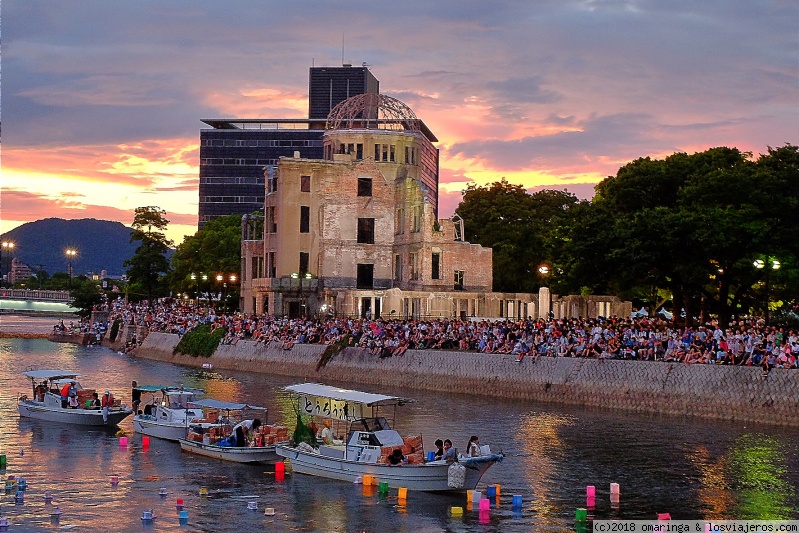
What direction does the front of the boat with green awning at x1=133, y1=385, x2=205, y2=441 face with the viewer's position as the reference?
facing the viewer and to the right of the viewer

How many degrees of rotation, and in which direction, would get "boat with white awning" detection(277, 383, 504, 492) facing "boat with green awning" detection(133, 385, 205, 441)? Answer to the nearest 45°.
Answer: approximately 180°

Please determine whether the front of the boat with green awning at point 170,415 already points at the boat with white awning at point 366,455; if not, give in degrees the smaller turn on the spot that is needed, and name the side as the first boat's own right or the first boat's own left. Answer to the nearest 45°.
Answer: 0° — it already faces it

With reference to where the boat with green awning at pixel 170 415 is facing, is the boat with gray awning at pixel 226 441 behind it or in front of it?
in front

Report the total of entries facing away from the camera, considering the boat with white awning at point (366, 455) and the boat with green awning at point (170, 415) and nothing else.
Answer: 0

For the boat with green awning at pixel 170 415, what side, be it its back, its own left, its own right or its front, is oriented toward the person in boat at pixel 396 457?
front

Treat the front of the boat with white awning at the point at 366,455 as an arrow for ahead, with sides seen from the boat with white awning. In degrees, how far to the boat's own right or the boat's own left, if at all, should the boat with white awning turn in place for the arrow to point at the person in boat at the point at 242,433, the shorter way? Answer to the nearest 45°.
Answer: approximately 180°

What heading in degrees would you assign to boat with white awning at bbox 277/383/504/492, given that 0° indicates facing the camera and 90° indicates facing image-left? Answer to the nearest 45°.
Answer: approximately 315°

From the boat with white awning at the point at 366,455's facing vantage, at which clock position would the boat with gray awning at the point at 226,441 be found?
the boat with gray awning at the point at 226,441 is roughly at 6 o'clock from the boat with white awning at the point at 366,455.

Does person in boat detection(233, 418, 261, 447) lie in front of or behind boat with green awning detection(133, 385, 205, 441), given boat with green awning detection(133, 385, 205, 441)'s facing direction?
in front
